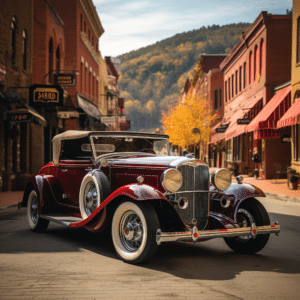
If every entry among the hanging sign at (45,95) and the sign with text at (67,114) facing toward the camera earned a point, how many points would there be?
2

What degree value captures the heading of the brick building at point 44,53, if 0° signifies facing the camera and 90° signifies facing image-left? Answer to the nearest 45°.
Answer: approximately 315°

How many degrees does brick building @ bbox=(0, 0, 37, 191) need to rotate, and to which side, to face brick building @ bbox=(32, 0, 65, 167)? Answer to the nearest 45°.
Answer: approximately 135° to its left

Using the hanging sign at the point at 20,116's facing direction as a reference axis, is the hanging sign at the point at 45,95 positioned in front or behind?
behind

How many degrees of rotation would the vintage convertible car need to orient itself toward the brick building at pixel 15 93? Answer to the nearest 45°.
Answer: approximately 180°

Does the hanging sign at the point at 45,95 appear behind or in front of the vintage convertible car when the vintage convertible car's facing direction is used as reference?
behind

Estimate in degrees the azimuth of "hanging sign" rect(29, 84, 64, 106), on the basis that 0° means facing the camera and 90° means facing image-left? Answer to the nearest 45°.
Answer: approximately 0°

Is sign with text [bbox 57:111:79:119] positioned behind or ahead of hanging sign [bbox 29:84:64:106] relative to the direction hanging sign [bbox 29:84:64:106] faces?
behind
